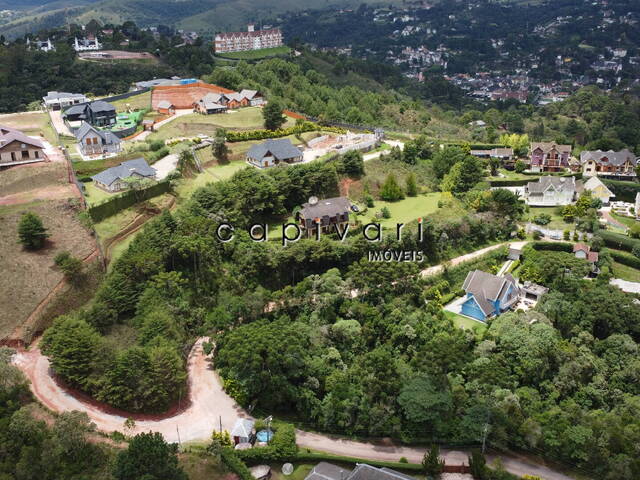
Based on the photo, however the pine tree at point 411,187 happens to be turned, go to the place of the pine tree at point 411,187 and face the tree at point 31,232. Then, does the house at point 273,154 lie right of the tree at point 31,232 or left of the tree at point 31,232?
right

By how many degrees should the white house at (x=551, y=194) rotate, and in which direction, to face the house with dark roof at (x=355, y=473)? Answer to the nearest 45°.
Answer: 0° — it already faces it

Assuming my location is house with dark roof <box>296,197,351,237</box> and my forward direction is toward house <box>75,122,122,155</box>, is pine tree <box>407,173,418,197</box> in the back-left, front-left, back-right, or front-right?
back-right

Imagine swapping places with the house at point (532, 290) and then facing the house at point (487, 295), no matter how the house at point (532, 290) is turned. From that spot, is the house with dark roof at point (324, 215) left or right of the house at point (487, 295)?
right

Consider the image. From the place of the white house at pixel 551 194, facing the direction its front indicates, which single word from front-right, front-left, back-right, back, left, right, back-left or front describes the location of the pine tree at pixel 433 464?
front

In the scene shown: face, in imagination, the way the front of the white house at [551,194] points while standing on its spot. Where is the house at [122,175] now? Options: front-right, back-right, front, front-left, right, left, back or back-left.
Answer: front-right

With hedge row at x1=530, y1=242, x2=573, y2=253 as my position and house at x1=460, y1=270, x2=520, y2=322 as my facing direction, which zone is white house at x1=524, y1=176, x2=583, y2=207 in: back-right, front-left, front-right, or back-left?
back-right

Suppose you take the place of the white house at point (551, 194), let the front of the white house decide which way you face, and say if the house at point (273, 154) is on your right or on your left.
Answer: on your right

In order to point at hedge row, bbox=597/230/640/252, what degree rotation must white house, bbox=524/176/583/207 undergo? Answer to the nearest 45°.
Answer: approximately 45° to its left

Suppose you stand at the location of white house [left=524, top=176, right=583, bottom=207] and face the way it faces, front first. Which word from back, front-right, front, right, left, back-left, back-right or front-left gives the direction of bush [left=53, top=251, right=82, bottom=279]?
front-right

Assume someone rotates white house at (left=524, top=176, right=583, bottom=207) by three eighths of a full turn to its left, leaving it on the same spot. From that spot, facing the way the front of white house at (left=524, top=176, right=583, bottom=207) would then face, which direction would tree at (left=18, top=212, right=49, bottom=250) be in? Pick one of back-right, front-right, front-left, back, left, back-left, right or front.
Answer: back

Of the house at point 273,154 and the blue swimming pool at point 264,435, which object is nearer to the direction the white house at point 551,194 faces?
the blue swimming pool

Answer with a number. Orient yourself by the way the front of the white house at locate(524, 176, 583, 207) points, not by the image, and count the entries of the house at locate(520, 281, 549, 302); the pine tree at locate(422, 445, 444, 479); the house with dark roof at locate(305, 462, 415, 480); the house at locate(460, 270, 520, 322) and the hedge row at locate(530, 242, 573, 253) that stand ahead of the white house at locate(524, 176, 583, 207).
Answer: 5

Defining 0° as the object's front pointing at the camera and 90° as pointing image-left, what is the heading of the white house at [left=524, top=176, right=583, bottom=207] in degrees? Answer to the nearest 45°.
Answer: approximately 0°

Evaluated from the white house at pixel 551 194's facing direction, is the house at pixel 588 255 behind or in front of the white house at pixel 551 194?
in front

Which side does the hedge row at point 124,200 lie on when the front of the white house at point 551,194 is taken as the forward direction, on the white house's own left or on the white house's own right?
on the white house's own right

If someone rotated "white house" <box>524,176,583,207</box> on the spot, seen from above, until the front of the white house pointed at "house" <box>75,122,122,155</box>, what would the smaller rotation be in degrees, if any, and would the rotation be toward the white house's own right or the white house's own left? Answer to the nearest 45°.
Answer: approximately 45° to the white house's own right

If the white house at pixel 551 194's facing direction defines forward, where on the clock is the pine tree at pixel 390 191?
The pine tree is roughly at 2 o'clock from the white house.
